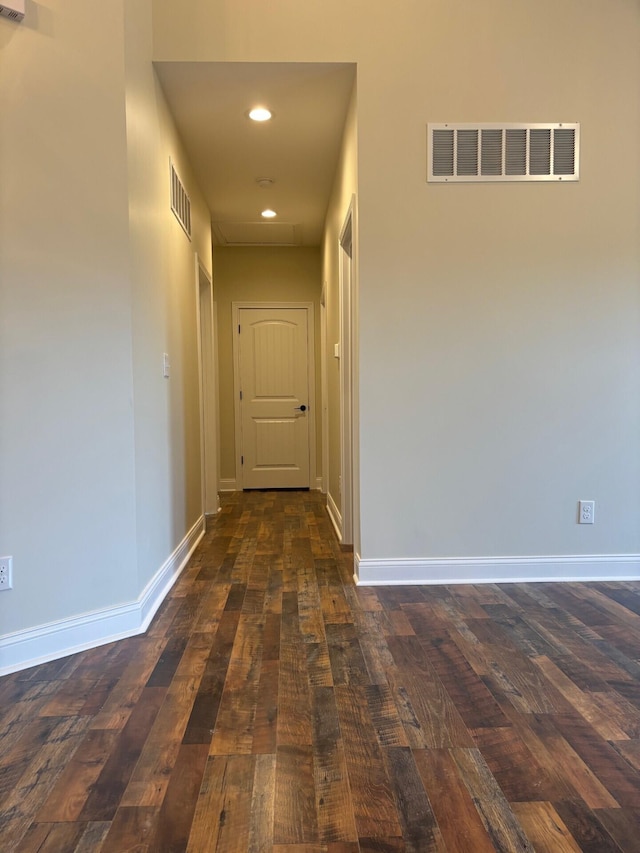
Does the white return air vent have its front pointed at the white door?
no

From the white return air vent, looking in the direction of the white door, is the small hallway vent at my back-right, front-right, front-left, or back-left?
front-left

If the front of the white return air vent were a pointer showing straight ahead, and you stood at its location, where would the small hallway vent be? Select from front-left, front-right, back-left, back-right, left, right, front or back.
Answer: right

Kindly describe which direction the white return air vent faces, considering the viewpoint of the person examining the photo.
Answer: facing the viewer

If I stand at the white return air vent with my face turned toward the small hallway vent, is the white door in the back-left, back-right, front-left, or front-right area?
front-right
